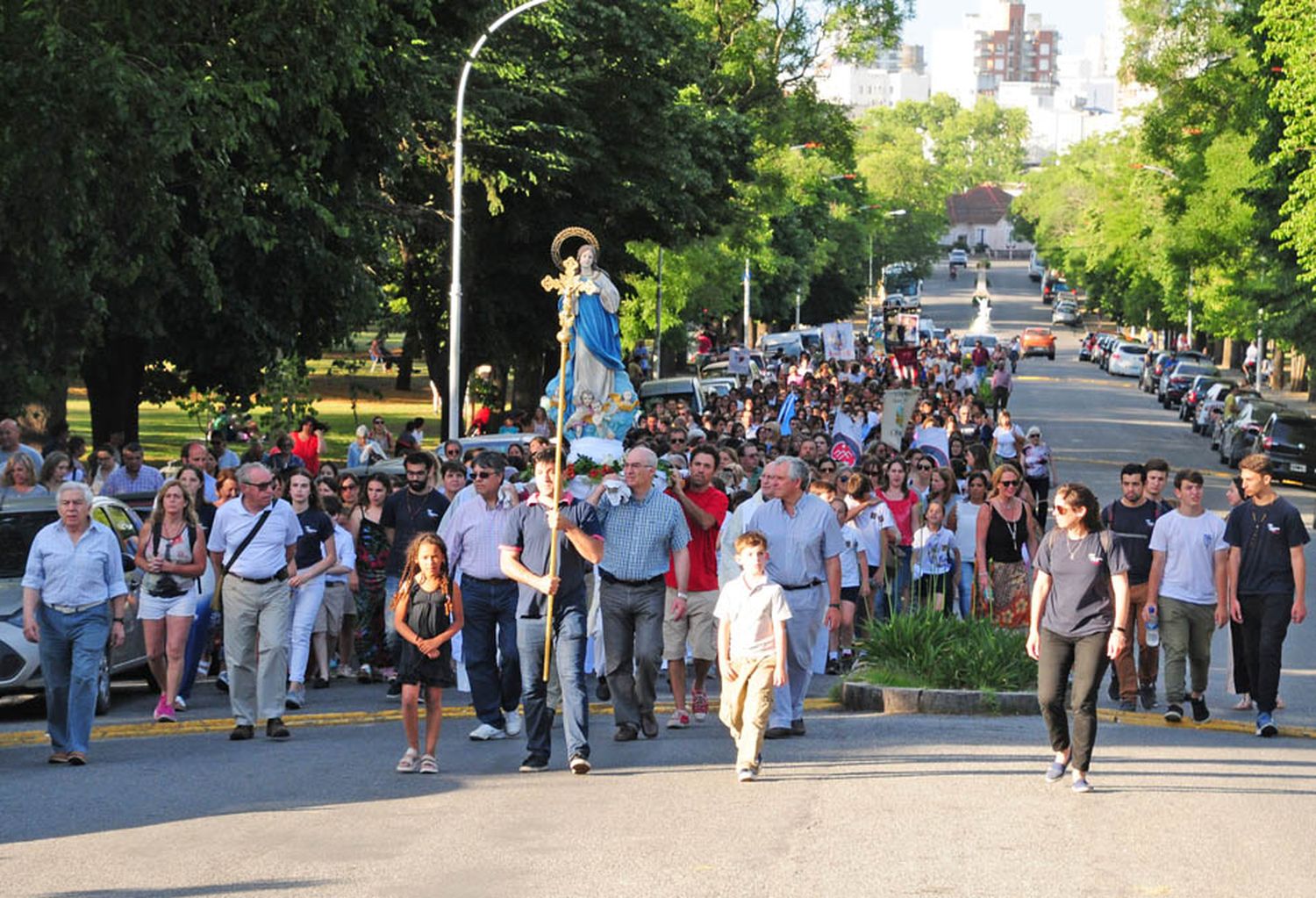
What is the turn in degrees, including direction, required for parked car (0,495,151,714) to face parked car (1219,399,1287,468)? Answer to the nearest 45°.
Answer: approximately 180°

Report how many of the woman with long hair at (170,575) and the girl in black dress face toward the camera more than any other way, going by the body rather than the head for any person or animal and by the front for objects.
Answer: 2

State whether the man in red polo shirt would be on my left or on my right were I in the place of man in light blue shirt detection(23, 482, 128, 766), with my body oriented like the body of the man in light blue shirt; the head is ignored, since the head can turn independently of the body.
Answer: on my left

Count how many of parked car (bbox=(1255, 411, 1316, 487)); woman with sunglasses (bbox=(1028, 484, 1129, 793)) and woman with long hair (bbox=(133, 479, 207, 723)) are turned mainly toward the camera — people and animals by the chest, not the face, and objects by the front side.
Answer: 2

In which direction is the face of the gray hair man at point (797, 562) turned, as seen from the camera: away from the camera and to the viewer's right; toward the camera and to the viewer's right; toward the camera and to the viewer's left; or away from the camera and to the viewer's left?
toward the camera and to the viewer's left
